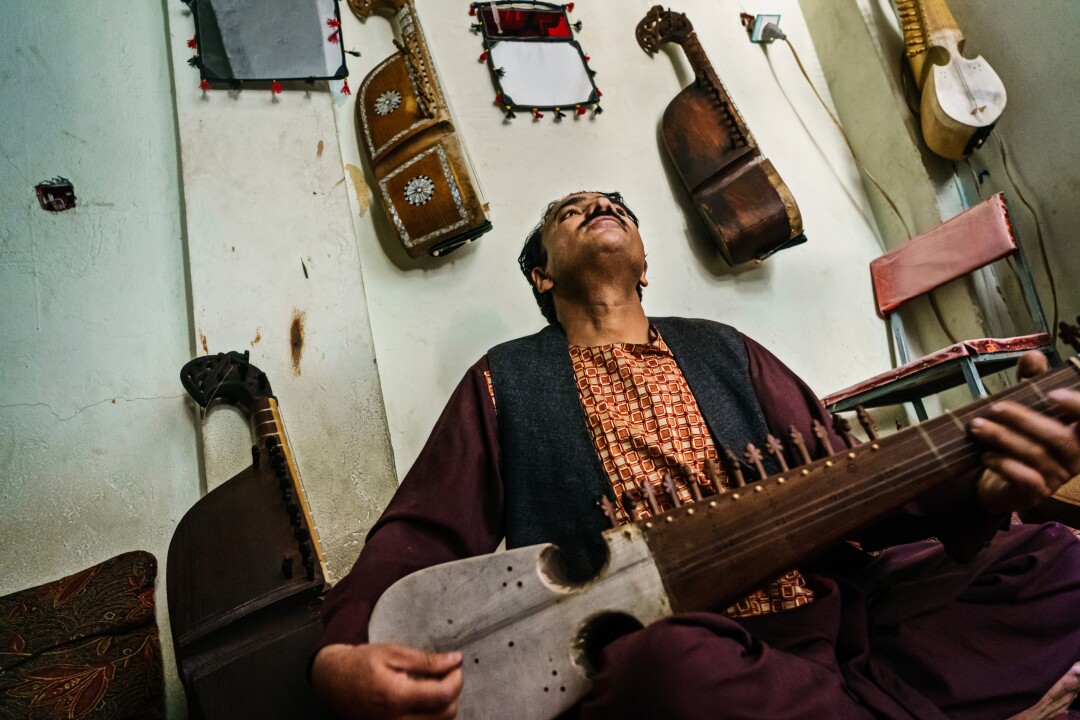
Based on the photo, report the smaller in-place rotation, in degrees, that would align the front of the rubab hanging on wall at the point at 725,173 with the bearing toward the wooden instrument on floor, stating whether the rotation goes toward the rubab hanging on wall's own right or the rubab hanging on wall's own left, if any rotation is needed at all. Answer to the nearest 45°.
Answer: approximately 135° to the rubab hanging on wall's own right

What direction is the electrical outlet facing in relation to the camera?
toward the camera

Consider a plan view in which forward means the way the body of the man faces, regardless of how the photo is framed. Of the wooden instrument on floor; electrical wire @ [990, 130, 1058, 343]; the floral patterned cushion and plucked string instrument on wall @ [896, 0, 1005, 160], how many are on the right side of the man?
2

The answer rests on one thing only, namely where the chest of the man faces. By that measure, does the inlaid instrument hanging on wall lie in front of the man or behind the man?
behind

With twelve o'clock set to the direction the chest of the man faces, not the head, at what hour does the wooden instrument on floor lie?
The wooden instrument on floor is roughly at 3 o'clock from the man.

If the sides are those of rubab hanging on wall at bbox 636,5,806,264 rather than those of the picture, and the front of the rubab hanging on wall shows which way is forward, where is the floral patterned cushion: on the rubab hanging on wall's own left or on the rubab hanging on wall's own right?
on the rubab hanging on wall's own right

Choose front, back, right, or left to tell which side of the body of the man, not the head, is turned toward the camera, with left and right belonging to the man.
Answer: front

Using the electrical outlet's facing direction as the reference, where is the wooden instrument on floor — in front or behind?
in front

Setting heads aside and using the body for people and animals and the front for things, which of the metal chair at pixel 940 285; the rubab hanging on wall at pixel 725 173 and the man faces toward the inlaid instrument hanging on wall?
the metal chair
